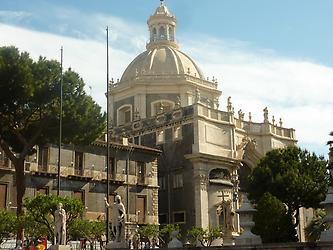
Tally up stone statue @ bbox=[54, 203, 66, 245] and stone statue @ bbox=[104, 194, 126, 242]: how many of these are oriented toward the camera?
2

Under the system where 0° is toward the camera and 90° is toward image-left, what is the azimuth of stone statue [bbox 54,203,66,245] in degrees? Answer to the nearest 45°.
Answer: approximately 0°

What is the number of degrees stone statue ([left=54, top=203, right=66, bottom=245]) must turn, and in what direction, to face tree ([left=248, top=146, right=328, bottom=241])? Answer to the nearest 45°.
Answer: approximately 135° to its left

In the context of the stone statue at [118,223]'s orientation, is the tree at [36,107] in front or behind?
behind

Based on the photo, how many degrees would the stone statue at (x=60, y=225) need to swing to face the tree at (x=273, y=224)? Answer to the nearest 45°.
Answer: approximately 45° to its left

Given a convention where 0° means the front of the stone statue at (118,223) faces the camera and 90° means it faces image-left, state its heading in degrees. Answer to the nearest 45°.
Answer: approximately 0°

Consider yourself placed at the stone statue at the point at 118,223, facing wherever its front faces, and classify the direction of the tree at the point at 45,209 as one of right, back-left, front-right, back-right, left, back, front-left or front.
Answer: back-right
